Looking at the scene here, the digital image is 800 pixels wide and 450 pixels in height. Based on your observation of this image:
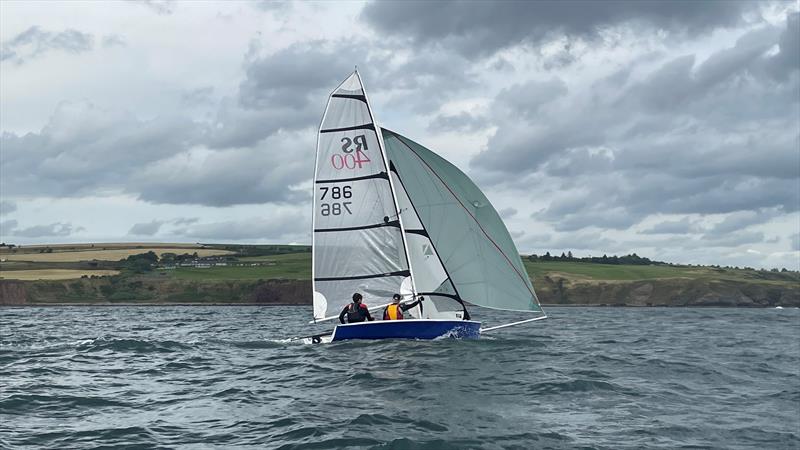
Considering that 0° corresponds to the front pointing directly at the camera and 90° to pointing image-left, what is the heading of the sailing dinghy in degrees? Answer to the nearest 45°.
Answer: approximately 270°
